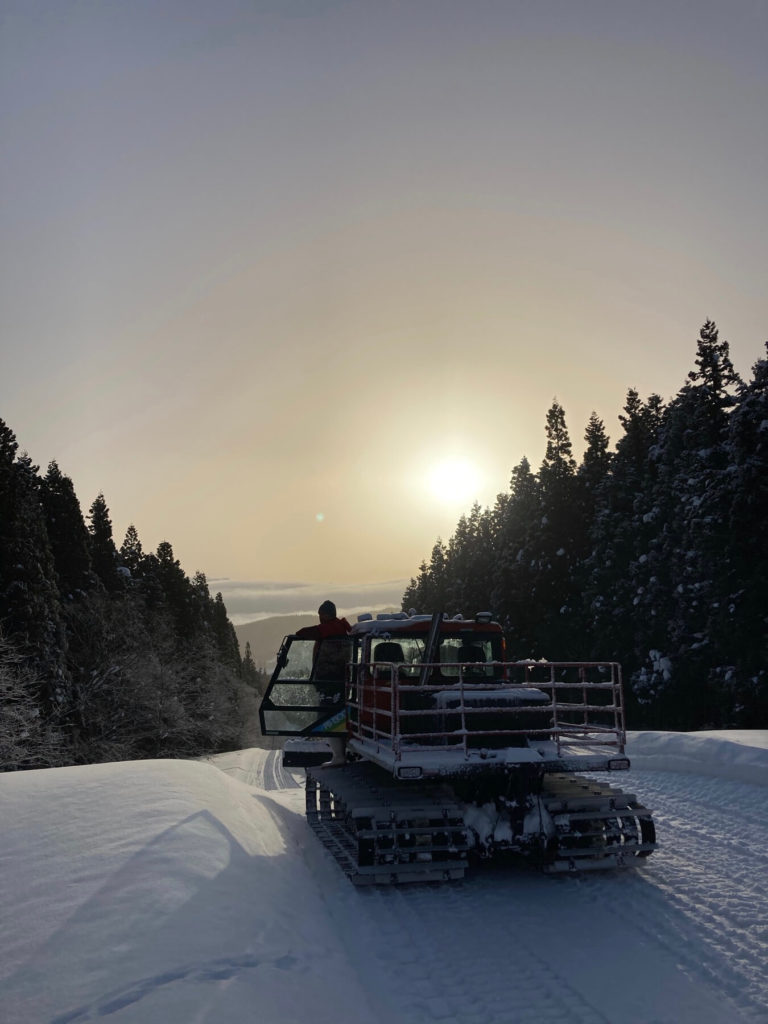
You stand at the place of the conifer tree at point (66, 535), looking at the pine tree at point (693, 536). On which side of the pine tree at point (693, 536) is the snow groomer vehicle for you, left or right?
right

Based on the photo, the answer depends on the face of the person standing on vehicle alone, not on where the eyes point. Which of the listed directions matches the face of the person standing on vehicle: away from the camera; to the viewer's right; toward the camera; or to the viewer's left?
away from the camera

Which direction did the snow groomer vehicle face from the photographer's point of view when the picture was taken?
facing away from the viewer and to the left of the viewer

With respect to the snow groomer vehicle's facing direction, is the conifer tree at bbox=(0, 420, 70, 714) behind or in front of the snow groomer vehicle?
in front

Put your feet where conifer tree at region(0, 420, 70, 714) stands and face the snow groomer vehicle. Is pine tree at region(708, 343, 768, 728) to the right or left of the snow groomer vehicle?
left

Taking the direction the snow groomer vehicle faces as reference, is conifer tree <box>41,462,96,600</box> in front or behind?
in front

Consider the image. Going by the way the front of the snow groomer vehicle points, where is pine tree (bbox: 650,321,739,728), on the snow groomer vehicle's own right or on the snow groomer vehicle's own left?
on the snow groomer vehicle's own right

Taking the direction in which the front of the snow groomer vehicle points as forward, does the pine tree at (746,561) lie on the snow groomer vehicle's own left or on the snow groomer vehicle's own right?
on the snow groomer vehicle's own right
